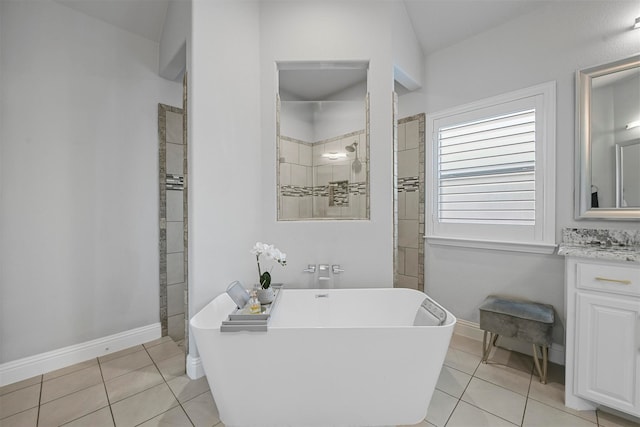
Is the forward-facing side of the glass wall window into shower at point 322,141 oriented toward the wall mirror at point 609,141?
no

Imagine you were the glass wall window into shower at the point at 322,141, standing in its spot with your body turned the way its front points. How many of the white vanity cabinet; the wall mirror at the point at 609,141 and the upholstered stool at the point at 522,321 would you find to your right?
0

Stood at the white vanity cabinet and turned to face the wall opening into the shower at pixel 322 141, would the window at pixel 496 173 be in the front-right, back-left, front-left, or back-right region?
front-right

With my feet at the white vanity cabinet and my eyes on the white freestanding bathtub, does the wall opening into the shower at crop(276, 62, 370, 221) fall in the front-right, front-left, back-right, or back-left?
front-right

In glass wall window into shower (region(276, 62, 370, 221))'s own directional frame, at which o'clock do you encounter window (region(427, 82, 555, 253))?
The window is roughly at 9 o'clock from the glass wall window into shower.

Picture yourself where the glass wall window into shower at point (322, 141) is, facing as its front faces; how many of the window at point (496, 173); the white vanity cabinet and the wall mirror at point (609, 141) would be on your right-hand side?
0
